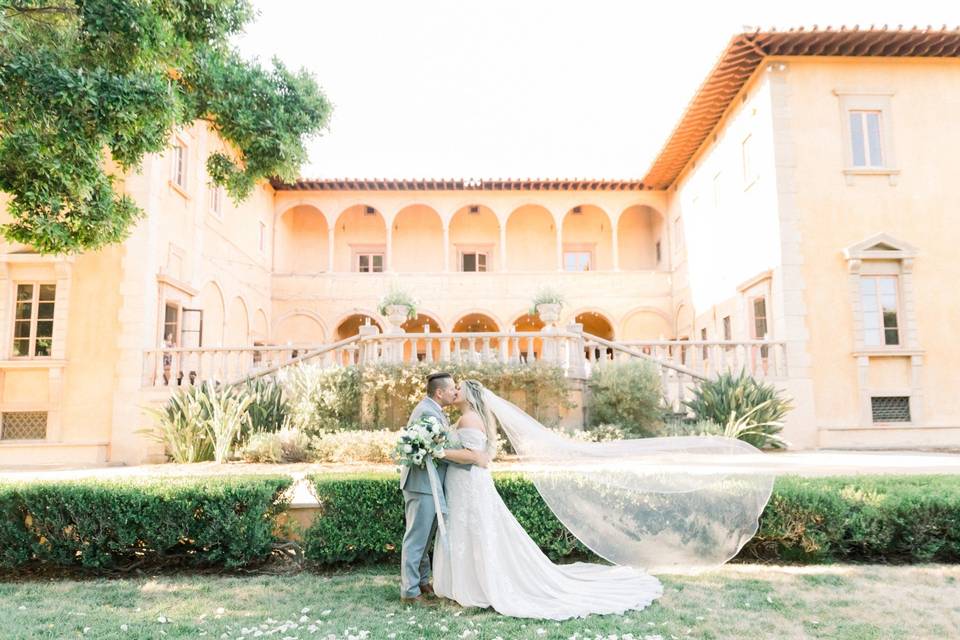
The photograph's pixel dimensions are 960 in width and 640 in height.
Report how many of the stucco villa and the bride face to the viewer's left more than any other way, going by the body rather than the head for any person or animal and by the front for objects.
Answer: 1

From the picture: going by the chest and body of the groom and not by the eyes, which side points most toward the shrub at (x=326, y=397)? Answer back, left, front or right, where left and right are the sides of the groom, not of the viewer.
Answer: left

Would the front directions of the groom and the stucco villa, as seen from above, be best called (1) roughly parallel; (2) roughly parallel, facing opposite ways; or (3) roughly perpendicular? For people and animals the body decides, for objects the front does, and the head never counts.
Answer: roughly perpendicular

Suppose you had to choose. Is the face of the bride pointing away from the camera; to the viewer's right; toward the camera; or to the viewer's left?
to the viewer's left

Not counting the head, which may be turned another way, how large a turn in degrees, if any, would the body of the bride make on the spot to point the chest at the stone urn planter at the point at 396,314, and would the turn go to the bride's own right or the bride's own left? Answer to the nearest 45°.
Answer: approximately 45° to the bride's own right

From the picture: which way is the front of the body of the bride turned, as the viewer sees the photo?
to the viewer's left

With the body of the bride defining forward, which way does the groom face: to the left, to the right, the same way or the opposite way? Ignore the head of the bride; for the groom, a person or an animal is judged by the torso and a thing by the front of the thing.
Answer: the opposite way

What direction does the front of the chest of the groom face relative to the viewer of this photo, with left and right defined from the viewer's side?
facing to the right of the viewer

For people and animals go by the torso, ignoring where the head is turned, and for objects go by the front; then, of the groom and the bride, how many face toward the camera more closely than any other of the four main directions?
0

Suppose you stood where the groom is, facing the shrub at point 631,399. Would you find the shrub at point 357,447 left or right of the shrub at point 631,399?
left

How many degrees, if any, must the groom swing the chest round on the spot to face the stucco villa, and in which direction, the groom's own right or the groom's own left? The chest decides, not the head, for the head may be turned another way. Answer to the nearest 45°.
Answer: approximately 45° to the groom's own left

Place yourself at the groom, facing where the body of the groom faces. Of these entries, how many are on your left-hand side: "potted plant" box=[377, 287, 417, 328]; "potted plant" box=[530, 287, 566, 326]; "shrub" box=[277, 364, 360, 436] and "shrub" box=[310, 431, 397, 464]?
4

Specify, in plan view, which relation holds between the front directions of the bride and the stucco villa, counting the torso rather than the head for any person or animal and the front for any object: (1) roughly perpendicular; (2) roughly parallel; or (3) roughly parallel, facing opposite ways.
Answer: roughly perpendicular

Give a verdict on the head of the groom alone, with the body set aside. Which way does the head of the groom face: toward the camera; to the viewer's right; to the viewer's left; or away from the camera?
to the viewer's right

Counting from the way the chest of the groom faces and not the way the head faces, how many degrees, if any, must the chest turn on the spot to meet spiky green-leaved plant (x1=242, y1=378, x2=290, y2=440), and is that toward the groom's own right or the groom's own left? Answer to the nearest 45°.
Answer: approximately 90° to the groom's own left
